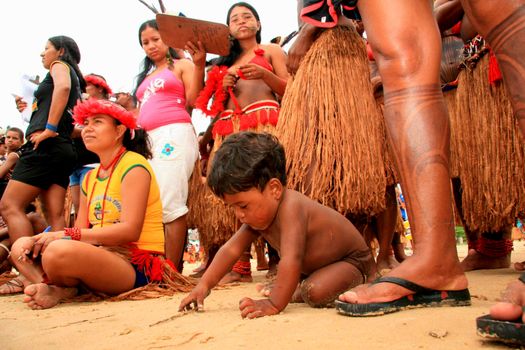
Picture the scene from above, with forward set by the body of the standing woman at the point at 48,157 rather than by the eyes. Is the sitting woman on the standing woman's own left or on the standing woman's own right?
on the standing woman's own left

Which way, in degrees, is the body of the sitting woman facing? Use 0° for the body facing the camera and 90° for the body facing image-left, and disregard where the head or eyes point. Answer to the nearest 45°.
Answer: approximately 45°

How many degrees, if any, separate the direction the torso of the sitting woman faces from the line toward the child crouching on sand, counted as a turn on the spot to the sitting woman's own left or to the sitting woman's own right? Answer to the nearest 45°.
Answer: approximately 90° to the sitting woman's own left

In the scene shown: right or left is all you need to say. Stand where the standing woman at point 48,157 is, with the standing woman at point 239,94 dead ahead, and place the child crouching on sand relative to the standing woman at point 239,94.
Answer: right

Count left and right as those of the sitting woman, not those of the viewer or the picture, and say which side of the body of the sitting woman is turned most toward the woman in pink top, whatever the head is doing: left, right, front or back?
back

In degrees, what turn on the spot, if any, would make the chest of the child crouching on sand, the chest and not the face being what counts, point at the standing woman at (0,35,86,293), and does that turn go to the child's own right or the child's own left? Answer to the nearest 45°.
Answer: approximately 45° to the child's own right

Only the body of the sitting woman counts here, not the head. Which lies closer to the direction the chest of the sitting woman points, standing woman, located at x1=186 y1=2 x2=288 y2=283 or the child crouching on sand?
the child crouching on sand

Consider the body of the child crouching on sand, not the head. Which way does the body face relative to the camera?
to the viewer's left
